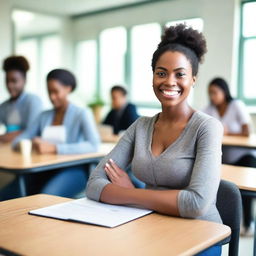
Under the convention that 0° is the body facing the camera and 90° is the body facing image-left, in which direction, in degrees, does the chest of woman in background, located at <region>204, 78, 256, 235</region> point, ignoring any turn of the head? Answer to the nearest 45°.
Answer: approximately 45°

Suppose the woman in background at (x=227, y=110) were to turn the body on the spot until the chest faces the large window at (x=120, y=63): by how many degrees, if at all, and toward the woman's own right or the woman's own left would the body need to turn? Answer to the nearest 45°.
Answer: approximately 90° to the woman's own right

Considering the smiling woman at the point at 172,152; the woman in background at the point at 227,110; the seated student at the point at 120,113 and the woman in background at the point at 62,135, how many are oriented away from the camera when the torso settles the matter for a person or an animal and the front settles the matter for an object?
0

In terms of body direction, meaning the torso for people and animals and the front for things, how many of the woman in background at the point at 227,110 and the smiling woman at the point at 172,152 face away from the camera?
0

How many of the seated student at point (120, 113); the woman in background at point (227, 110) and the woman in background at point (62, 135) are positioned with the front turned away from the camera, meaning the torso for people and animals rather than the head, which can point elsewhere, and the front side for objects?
0

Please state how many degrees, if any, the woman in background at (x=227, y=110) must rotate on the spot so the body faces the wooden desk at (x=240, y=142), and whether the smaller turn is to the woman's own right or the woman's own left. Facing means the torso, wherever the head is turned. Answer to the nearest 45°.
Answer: approximately 45° to the woman's own left

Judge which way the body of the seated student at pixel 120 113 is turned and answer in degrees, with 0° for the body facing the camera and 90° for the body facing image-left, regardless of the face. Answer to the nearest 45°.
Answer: approximately 45°

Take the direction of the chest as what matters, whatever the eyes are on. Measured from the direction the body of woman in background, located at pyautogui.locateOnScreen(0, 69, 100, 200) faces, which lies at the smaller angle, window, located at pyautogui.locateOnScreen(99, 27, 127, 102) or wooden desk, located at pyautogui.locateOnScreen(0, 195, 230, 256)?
the wooden desk

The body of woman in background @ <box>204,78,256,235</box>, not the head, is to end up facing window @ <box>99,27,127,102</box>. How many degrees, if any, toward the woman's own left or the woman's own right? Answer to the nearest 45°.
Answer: approximately 90° to the woman's own right

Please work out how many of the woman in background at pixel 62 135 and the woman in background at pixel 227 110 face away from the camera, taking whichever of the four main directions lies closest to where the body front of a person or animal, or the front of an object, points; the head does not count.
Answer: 0

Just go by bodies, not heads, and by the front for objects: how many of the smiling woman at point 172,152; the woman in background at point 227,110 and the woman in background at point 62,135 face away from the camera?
0

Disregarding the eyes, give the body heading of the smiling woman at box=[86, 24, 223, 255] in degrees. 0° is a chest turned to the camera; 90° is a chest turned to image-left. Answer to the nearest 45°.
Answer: approximately 45°

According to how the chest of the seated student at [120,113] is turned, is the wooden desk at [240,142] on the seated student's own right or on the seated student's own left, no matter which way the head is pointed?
on the seated student's own left

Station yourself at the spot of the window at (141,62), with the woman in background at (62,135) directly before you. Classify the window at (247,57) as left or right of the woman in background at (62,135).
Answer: left

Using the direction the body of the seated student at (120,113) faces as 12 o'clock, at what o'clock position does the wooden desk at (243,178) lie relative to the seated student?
The wooden desk is roughly at 10 o'clock from the seated student.

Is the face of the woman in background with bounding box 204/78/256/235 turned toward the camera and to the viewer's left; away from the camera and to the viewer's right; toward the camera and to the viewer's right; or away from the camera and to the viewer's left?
toward the camera and to the viewer's left

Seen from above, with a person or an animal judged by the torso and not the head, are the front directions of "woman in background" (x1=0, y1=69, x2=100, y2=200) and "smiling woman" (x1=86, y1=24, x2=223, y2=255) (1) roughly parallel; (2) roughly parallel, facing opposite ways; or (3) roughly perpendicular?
roughly parallel

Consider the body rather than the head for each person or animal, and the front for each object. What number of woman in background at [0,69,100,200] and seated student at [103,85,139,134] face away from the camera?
0

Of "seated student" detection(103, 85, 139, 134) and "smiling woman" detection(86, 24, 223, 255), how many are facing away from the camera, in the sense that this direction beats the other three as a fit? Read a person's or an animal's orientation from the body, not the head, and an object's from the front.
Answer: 0
